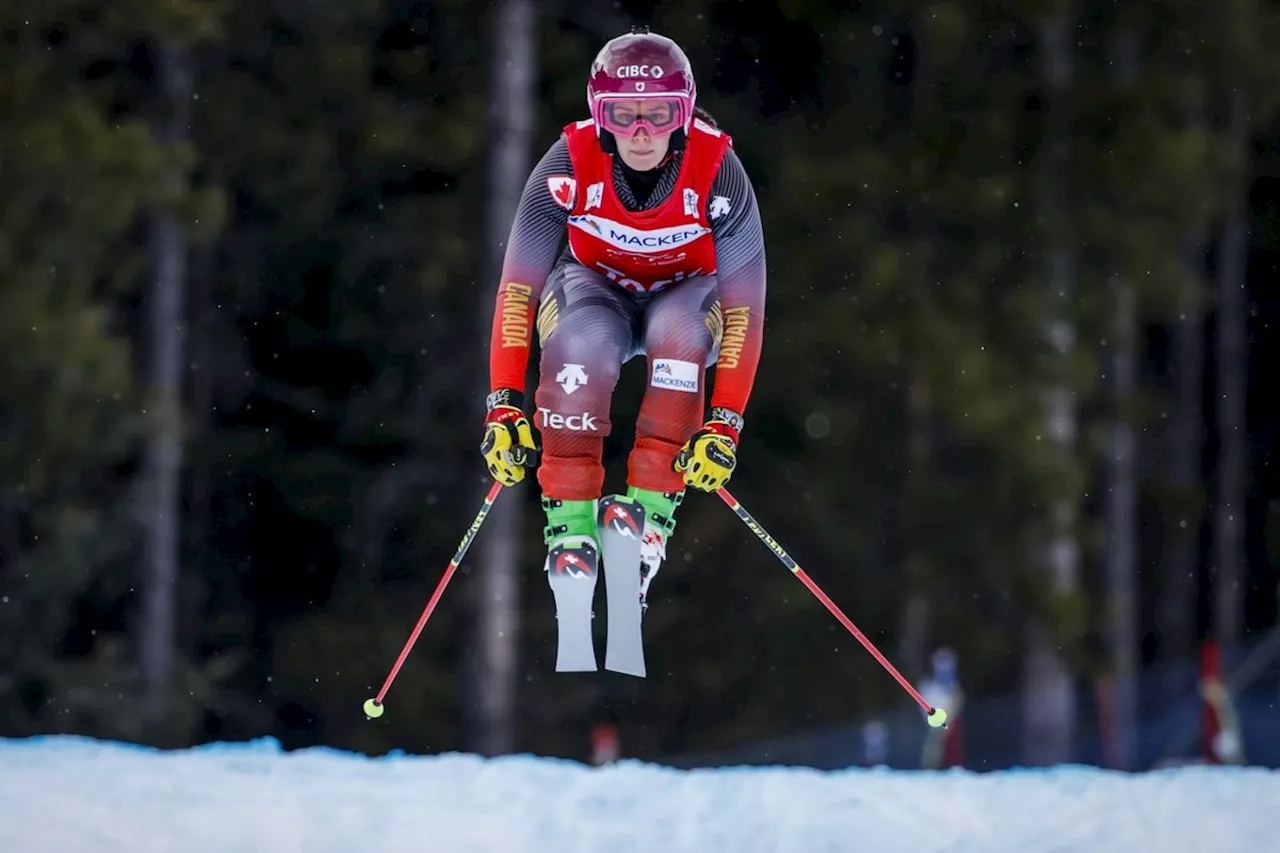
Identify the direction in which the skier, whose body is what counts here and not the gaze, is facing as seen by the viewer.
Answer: toward the camera

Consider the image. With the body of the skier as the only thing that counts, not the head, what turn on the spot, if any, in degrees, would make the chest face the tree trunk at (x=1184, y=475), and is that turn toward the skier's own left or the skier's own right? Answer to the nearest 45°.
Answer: approximately 135° to the skier's own left

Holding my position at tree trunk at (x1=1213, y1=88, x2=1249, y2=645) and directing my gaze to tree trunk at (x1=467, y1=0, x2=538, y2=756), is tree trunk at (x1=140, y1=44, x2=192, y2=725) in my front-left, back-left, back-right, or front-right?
front-right

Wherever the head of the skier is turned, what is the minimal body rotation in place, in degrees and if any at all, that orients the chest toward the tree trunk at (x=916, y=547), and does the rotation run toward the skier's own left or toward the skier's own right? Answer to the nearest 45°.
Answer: approximately 180°

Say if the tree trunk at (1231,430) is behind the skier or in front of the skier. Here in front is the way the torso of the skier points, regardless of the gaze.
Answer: behind

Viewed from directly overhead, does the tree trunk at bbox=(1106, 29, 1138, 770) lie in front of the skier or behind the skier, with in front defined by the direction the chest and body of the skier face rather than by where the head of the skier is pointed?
behind

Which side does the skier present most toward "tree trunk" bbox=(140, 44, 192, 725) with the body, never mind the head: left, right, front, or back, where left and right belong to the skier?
back

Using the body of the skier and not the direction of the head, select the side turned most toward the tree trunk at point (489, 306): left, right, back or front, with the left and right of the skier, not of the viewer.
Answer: back
